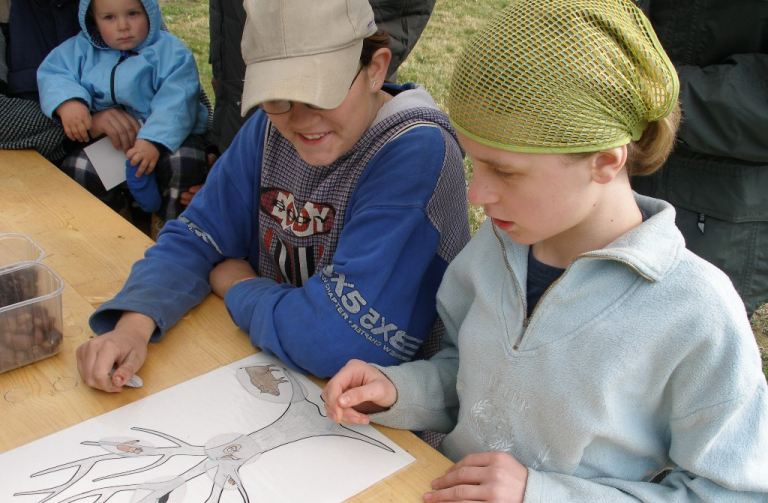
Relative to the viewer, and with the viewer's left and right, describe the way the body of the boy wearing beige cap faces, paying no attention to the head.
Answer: facing the viewer and to the left of the viewer

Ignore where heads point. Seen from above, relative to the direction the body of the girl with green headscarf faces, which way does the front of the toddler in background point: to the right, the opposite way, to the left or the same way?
to the left

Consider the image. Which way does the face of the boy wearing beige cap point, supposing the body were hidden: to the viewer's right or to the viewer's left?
to the viewer's left

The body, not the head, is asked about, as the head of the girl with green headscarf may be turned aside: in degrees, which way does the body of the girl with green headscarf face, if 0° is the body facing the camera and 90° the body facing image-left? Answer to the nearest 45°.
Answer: approximately 45°

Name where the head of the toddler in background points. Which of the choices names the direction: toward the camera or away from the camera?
toward the camera

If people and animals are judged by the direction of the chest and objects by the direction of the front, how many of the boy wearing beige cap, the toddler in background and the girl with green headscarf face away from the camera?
0

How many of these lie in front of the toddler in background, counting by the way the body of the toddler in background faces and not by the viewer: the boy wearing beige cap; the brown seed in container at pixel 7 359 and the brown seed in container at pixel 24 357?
3

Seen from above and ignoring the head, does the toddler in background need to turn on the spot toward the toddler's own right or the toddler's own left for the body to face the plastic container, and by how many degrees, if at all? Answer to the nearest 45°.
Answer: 0° — they already face it

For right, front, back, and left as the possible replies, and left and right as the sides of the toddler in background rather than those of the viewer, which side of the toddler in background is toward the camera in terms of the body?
front

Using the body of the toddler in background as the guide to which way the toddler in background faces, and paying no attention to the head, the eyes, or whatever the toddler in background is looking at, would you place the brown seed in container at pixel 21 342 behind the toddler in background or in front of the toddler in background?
in front

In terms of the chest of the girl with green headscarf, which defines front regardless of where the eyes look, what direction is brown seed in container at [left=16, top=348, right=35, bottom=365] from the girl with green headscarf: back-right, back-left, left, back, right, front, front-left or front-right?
front-right

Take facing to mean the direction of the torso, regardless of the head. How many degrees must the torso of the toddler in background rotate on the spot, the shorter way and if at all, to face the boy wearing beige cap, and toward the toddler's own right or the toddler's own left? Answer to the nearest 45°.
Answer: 0° — they already face them

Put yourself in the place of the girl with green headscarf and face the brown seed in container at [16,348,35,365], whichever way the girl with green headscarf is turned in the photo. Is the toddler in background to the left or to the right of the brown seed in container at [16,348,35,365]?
right

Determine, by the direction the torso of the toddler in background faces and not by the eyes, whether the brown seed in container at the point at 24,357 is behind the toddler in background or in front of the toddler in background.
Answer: in front

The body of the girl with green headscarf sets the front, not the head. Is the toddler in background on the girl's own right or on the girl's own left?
on the girl's own right

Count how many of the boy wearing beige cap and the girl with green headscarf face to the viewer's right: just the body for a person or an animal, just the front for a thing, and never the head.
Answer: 0
